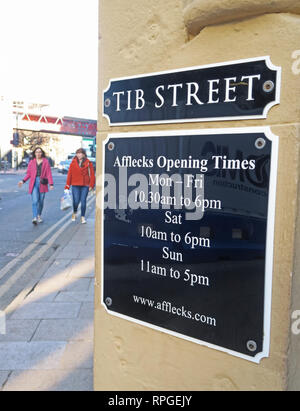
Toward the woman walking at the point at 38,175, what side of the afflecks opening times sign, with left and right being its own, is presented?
right

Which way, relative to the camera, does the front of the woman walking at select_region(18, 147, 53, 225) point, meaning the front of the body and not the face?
toward the camera

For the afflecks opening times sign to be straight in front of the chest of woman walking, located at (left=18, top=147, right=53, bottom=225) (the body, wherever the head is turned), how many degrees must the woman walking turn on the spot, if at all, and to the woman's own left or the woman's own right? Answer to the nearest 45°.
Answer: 0° — they already face it

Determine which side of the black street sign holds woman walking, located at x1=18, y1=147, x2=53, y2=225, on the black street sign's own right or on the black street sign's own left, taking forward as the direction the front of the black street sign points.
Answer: on the black street sign's own right

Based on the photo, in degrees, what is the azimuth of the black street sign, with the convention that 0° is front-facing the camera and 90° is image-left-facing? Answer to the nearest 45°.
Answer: approximately 45°

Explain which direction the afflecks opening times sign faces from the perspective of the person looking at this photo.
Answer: facing the viewer and to the left of the viewer

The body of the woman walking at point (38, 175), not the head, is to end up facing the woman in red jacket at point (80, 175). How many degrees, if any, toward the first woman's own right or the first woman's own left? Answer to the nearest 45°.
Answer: approximately 90° to the first woman's own left

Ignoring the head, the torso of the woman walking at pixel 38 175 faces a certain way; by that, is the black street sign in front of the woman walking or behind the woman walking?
in front

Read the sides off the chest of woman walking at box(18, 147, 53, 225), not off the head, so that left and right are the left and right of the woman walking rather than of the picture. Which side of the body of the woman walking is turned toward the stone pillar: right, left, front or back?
front
